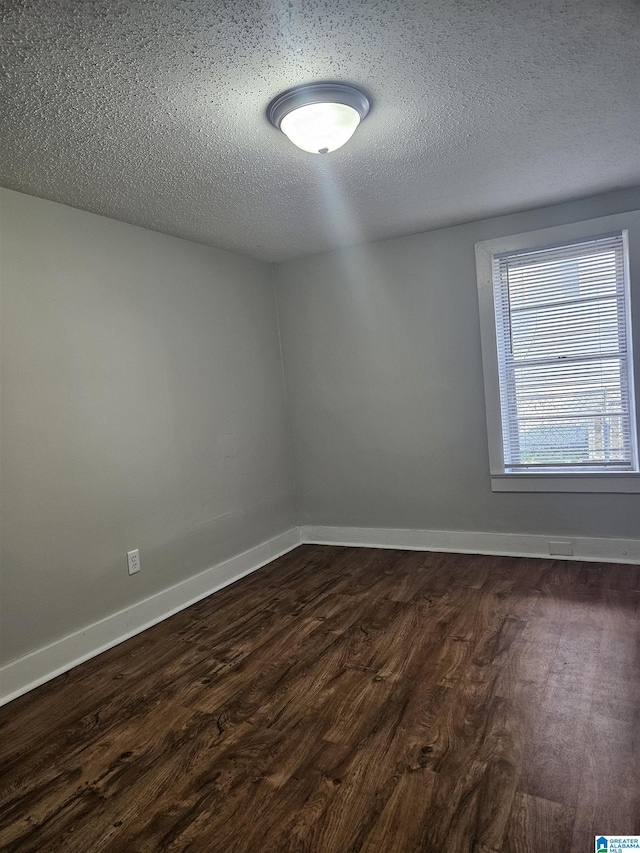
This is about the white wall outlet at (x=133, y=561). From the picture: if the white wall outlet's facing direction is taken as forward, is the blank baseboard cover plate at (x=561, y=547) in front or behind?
in front

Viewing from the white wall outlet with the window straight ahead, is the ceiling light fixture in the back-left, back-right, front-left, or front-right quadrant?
front-right

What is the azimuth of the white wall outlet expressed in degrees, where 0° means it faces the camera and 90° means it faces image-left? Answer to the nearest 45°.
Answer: approximately 315°

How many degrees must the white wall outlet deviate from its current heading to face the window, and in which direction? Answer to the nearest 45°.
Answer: approximately 45° to its left
